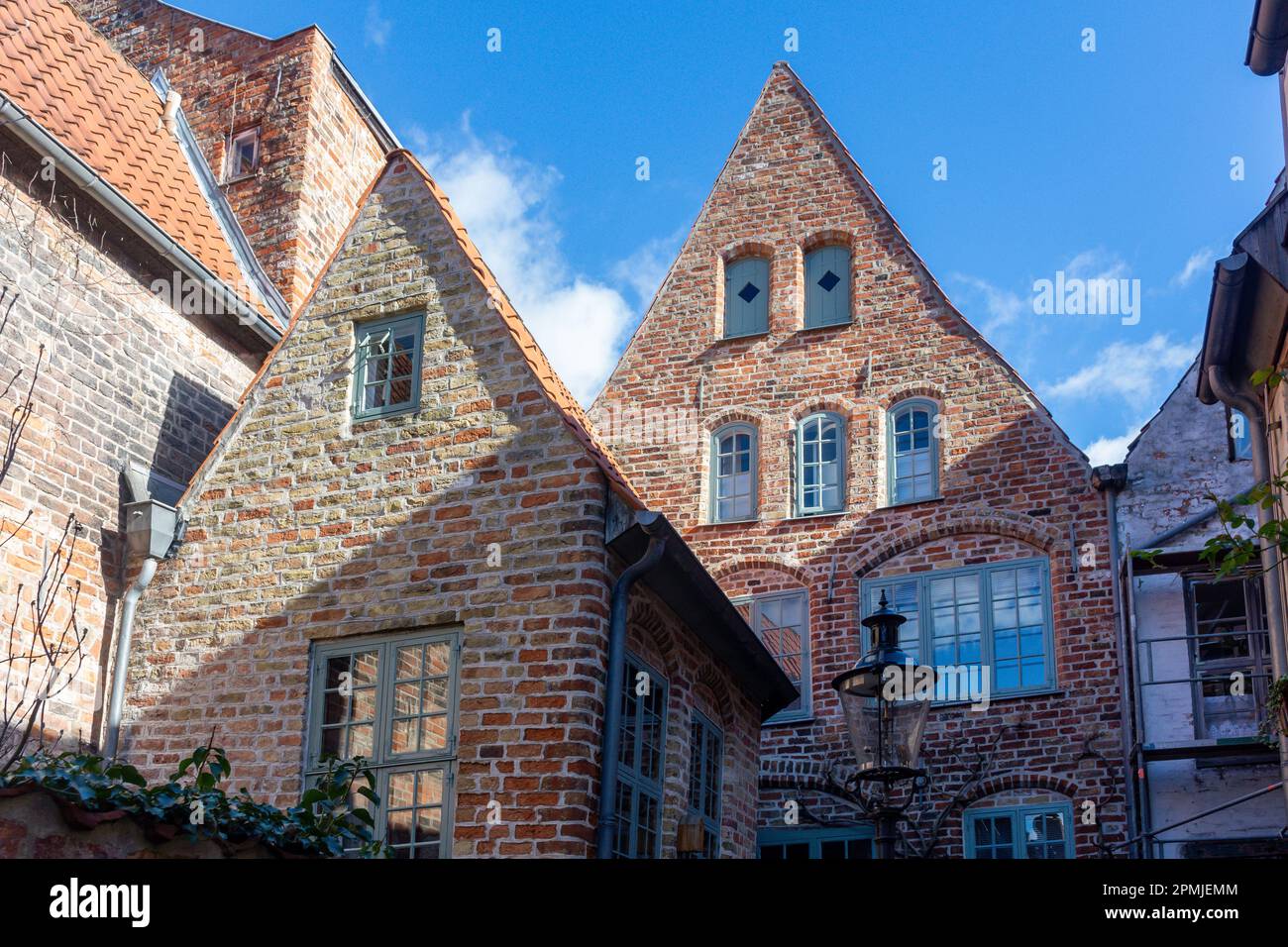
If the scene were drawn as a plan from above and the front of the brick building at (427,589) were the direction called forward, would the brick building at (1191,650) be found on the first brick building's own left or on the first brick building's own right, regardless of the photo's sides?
on the first brick building's own left

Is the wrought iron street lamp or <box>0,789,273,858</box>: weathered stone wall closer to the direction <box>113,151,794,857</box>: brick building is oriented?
the weathered stone wall

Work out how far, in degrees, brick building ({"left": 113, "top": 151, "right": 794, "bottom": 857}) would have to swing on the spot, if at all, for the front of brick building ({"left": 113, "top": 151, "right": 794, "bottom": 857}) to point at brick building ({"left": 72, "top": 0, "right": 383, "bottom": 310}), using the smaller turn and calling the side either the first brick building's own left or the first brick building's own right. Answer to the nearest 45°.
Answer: approximately 180°

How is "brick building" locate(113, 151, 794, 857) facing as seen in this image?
toward the camera

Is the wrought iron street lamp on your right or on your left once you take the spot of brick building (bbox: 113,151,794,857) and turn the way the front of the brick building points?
on your left

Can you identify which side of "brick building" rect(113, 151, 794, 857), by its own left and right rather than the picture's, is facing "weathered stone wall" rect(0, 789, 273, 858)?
front

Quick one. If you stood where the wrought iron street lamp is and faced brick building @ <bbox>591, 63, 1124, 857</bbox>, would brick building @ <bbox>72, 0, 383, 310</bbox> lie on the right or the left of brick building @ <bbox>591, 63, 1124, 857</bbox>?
left

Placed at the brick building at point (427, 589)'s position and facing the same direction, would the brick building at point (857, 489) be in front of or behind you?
behind

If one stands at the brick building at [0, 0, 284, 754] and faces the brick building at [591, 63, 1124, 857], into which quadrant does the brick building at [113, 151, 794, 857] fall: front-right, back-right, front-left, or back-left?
front-right
